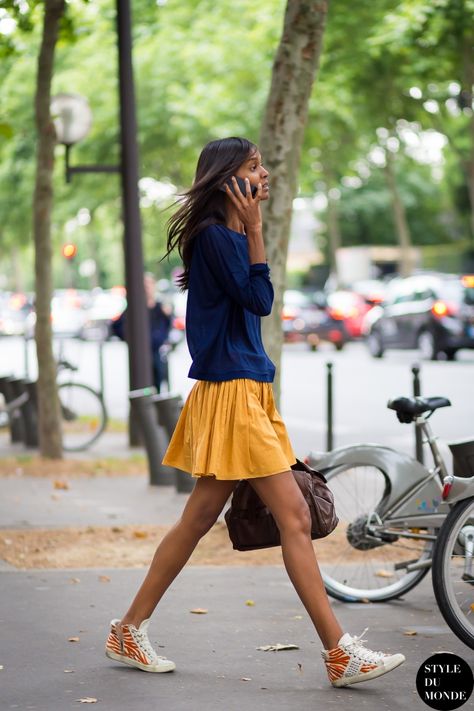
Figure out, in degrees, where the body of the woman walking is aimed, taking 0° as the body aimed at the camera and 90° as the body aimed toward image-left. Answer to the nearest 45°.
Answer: approximately 270°

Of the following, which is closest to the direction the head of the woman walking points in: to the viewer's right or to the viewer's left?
to the viewer's right

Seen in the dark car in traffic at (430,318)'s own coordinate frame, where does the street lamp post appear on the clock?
The street lamp post is roughly at 8 o'clock from the dark car in traffic.
